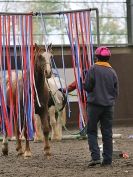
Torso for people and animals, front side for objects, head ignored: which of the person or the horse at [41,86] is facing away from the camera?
the person

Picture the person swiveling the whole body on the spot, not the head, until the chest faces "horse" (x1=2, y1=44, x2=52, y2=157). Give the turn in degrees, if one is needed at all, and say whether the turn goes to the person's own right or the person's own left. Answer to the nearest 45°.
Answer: approximately 45° to the person's own left

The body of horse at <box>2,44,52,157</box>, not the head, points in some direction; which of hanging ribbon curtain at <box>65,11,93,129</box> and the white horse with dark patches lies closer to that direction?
the hanging ribbon curtain

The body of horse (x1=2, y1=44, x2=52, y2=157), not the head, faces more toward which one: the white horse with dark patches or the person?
the person

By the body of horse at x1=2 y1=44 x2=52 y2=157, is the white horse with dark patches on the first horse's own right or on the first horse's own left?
on the first horse's own left

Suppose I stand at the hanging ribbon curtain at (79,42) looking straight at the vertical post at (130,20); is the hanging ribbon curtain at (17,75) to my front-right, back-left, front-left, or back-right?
back-left

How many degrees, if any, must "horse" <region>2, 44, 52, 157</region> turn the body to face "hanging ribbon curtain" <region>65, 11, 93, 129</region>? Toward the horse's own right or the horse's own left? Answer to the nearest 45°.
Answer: approximately 90° to the horse's own left

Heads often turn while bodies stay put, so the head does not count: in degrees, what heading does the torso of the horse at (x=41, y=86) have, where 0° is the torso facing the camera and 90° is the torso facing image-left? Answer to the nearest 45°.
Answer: approximately 315°
